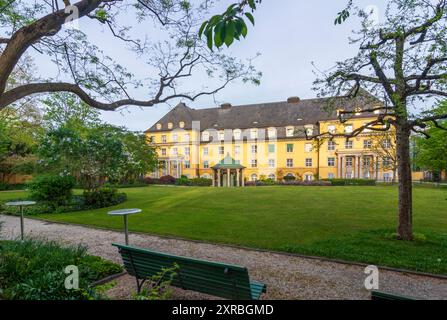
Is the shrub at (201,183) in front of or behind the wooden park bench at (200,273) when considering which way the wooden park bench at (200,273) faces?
in front

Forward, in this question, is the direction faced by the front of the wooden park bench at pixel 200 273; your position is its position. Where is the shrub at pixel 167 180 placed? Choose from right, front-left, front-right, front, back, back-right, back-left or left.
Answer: front-left

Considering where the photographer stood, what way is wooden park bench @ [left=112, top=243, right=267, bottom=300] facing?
facing away from the viewer and to the right of the viewer

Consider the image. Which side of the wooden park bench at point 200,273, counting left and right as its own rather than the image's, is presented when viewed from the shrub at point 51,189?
left

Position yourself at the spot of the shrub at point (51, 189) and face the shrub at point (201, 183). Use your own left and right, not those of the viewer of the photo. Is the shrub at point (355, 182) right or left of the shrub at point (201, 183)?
right

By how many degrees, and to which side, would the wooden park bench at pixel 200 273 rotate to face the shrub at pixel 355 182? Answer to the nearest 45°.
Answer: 0° — it already faces it

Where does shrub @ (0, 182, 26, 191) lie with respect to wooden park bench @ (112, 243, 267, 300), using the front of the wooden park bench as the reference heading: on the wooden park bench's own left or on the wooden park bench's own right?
on the wooden park bench's own left
